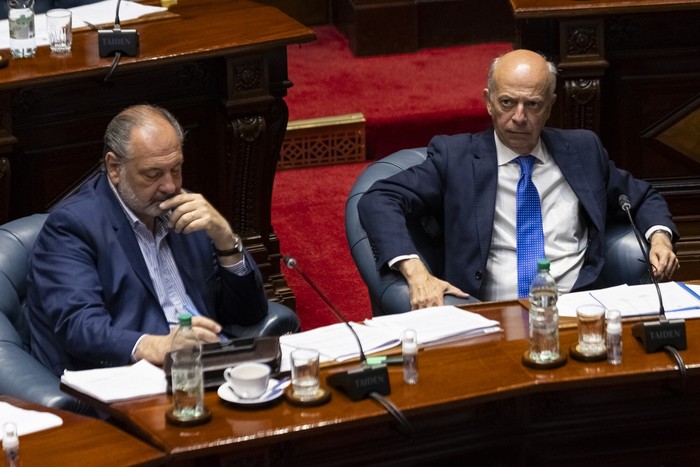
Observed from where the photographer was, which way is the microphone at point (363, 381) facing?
facing away from the viewer and to the left of the viewer

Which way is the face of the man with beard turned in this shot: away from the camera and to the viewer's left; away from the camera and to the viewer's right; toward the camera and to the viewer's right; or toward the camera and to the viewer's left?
toward the camera and to the viewer's right

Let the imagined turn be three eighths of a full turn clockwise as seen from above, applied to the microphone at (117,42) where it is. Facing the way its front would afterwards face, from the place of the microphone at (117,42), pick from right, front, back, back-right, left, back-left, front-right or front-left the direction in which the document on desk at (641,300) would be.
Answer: front

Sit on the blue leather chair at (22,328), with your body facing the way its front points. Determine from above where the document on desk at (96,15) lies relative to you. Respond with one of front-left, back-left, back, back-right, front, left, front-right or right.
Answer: back-left

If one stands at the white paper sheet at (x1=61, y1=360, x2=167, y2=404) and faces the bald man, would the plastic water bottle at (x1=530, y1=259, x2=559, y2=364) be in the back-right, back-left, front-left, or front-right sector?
front-right

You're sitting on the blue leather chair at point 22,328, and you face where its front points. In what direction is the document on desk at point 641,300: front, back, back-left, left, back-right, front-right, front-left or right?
front-left

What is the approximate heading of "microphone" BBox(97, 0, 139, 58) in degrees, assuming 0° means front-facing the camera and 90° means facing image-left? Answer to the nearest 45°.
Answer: approximately 180°

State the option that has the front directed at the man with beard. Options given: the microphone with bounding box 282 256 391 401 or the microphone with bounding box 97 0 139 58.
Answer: the microphone with bounding box 282 256 391 401

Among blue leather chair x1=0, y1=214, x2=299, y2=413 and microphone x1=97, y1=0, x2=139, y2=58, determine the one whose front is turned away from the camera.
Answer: the microphone

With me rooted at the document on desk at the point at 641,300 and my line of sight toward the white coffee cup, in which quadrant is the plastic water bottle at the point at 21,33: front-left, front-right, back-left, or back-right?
front-right

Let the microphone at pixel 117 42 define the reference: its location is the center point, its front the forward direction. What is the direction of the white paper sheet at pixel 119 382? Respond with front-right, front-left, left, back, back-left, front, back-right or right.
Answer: back

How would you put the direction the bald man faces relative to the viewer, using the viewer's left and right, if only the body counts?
facing the viewer

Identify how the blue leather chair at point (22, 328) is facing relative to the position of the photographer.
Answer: facing the viewer and to the right of the viewer

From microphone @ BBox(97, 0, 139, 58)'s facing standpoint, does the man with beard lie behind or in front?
behind

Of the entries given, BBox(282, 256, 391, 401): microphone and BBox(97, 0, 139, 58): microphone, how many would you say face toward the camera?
0

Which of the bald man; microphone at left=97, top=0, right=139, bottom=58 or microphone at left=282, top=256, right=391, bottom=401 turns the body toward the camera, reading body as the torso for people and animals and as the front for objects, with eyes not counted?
the bald man
